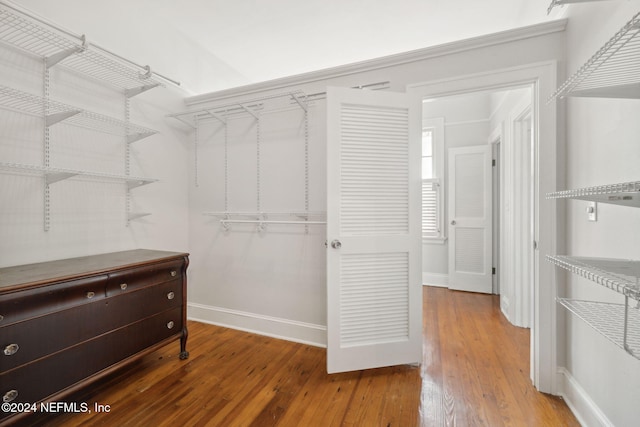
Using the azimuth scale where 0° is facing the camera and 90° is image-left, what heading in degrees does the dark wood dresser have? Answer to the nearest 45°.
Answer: approximately 315°

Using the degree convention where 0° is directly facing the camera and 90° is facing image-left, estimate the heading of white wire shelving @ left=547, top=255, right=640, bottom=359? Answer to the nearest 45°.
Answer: approximately 45°

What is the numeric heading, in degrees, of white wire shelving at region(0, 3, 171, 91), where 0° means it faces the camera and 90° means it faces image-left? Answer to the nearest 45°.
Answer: approximately 315°

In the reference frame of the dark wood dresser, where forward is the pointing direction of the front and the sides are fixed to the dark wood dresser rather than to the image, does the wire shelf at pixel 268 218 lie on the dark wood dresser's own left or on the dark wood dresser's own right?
on the dark wood dresser's own left

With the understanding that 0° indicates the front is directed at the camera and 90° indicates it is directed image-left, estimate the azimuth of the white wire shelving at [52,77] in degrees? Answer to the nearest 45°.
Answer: approximately 315°

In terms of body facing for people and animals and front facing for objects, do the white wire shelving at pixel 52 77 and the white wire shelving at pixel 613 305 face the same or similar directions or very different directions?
very different directions
